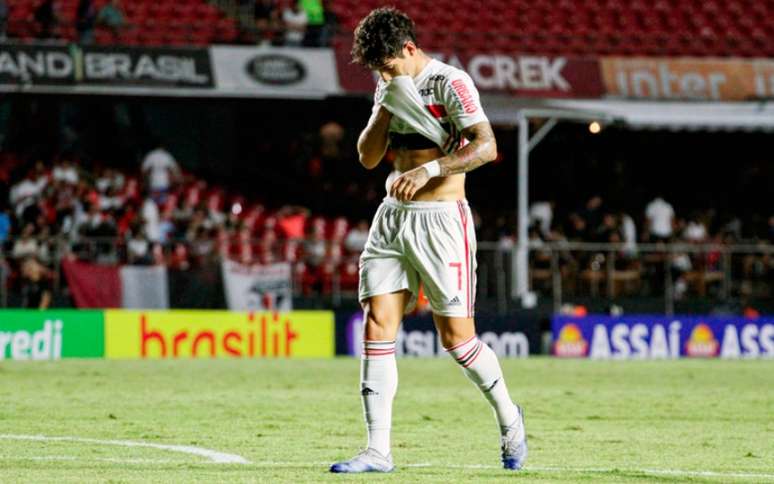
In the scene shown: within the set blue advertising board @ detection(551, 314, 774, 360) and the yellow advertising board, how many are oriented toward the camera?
2

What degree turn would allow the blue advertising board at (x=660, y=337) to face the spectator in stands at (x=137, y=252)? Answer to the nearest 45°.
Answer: approximately 45° to its right

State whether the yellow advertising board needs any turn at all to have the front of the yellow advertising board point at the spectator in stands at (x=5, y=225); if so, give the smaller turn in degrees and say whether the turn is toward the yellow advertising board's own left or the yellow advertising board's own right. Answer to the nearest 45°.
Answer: approximately 90° to the yellow advertising board's own right

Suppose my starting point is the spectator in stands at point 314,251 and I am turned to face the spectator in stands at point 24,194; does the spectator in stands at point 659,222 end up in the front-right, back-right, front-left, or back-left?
back-right

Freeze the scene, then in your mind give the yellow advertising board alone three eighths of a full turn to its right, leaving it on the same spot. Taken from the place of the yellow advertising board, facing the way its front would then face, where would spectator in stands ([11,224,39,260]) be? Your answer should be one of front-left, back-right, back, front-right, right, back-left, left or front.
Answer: front-left

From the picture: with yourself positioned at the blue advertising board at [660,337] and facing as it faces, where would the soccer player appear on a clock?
The soccer player is roughly at 12 o'clock from the blue advertising board.

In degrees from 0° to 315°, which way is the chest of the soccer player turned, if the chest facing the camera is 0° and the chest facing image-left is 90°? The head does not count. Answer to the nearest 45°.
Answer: approximately 45°

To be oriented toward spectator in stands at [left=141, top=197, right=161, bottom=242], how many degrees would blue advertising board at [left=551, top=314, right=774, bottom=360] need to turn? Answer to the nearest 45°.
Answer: approximately 90° to its right
